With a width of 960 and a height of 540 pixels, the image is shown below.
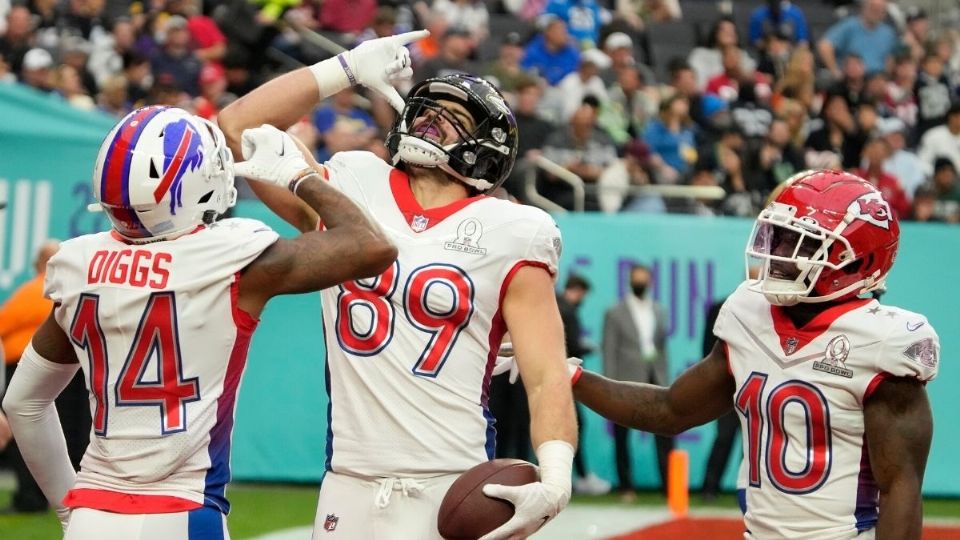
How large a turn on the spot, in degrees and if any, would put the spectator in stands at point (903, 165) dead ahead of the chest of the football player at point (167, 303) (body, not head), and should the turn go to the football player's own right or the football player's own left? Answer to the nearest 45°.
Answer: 0° — they already face them

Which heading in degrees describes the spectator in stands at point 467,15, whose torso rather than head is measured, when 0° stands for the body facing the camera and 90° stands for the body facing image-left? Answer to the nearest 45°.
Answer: approximately 0°

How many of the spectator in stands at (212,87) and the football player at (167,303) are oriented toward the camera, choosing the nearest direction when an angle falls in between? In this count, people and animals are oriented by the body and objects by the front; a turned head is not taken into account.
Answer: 1

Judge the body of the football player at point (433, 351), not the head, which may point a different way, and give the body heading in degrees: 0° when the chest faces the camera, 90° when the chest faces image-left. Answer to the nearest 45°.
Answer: approximately 0°

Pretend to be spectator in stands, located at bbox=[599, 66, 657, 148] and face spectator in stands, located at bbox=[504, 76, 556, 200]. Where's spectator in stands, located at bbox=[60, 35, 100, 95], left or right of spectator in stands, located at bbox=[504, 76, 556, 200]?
right

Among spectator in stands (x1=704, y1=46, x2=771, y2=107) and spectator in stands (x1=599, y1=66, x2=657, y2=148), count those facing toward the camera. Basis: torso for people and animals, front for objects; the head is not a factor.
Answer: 2

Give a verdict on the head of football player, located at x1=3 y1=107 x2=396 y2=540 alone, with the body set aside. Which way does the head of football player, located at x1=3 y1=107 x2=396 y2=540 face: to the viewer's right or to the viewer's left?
to the viewer's right
